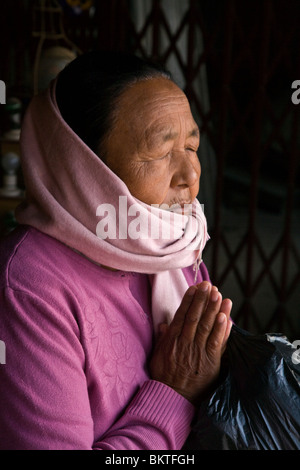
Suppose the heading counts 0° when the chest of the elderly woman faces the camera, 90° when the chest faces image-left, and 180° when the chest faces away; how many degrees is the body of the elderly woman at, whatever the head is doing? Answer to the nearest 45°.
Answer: approximately 315°

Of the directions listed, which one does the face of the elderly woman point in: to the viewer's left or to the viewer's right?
to the viewer's right
